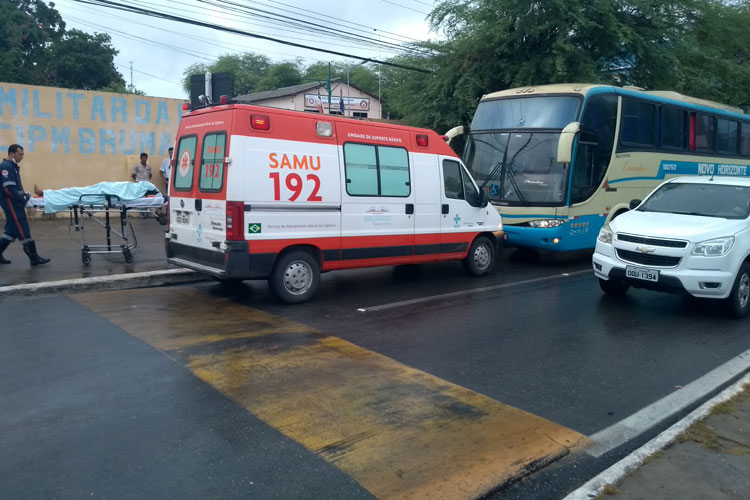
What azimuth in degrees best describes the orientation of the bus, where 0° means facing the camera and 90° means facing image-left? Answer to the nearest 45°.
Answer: approximately 45°

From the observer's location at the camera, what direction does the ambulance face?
facing away from the viewer and to the right of the viewer

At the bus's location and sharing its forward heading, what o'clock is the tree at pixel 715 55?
The tree is roughly at 5 o'clock from the bus.

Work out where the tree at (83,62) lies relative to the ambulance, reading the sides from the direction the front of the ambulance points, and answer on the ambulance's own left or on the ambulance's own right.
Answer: on the ambulance's own left

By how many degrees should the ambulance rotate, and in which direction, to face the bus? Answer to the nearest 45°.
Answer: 0° — it already faces it

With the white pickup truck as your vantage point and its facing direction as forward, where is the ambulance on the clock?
The ambulance is roughly at 1 o'clock from the white pickup truck.

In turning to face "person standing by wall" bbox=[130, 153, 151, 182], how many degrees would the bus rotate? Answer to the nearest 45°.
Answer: approximately 45° to its right

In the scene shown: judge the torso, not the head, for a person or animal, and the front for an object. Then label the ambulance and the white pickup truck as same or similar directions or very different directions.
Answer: very different directions

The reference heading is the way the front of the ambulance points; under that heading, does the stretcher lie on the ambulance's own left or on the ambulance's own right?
on the ambulance's own left
